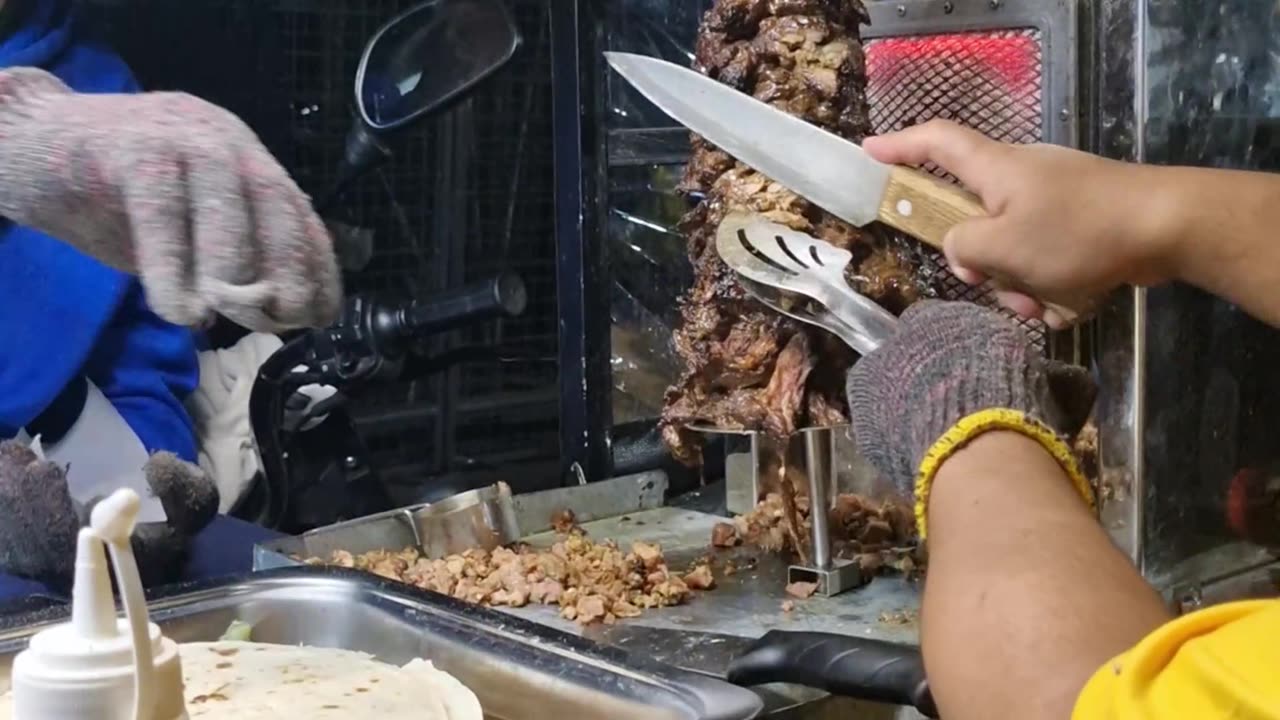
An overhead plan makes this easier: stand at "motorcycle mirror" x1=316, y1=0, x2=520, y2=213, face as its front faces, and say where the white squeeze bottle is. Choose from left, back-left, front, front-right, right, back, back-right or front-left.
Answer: front

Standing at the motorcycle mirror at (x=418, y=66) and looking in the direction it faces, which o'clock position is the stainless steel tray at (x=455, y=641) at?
The stainless steel tray is roughly at 12 o'clock from the motorcycle mirror.

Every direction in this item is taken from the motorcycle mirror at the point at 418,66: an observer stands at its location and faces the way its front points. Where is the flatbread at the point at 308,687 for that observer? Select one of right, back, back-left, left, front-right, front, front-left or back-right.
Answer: front

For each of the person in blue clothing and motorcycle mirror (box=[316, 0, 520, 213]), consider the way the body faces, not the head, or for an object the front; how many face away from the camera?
0

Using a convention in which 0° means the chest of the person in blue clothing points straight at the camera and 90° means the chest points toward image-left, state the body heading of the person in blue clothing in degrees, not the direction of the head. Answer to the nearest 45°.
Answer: approximately 315°

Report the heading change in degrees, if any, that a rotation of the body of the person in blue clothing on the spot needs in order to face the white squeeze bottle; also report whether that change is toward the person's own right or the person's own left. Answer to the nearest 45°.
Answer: approximately 45° to the person's own right
